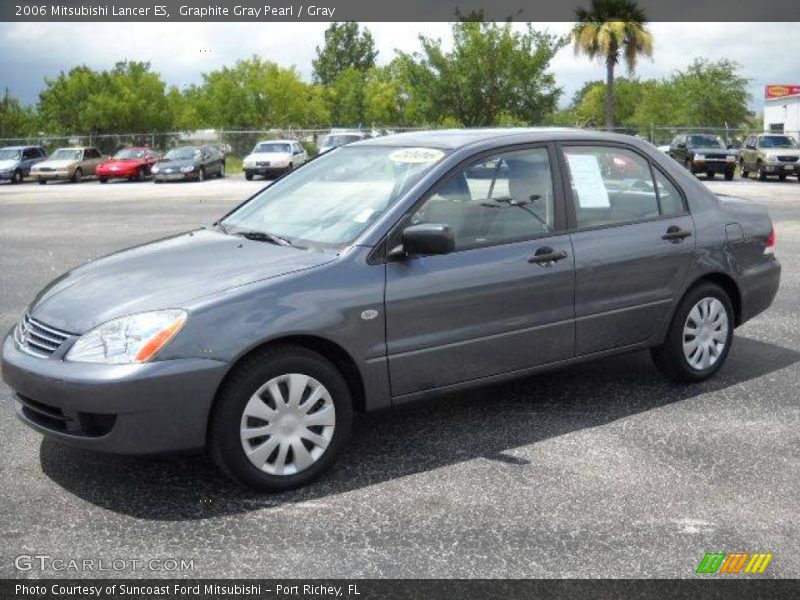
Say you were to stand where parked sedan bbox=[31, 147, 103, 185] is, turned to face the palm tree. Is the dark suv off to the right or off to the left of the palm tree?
right

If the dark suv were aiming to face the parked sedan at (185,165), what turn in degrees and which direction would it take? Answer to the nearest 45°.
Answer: approximately 135° to its right

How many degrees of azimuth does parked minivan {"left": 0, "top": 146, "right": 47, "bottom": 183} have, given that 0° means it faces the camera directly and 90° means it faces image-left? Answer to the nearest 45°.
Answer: approximately 45°

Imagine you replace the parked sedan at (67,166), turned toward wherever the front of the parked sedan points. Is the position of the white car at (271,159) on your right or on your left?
on your left

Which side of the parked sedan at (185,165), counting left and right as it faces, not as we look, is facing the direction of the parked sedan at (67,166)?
right

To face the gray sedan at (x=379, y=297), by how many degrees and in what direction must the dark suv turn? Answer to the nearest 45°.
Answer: approximately 45° to its right

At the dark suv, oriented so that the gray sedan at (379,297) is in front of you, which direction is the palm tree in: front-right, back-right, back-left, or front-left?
back-right

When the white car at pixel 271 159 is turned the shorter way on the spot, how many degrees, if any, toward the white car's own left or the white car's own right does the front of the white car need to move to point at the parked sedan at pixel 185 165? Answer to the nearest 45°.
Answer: approximately 45° to the white car's own right

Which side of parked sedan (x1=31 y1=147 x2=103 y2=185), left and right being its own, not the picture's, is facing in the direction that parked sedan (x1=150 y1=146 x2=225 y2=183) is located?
left

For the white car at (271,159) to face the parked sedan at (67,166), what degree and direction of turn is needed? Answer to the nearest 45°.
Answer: approximately 45° to its right
